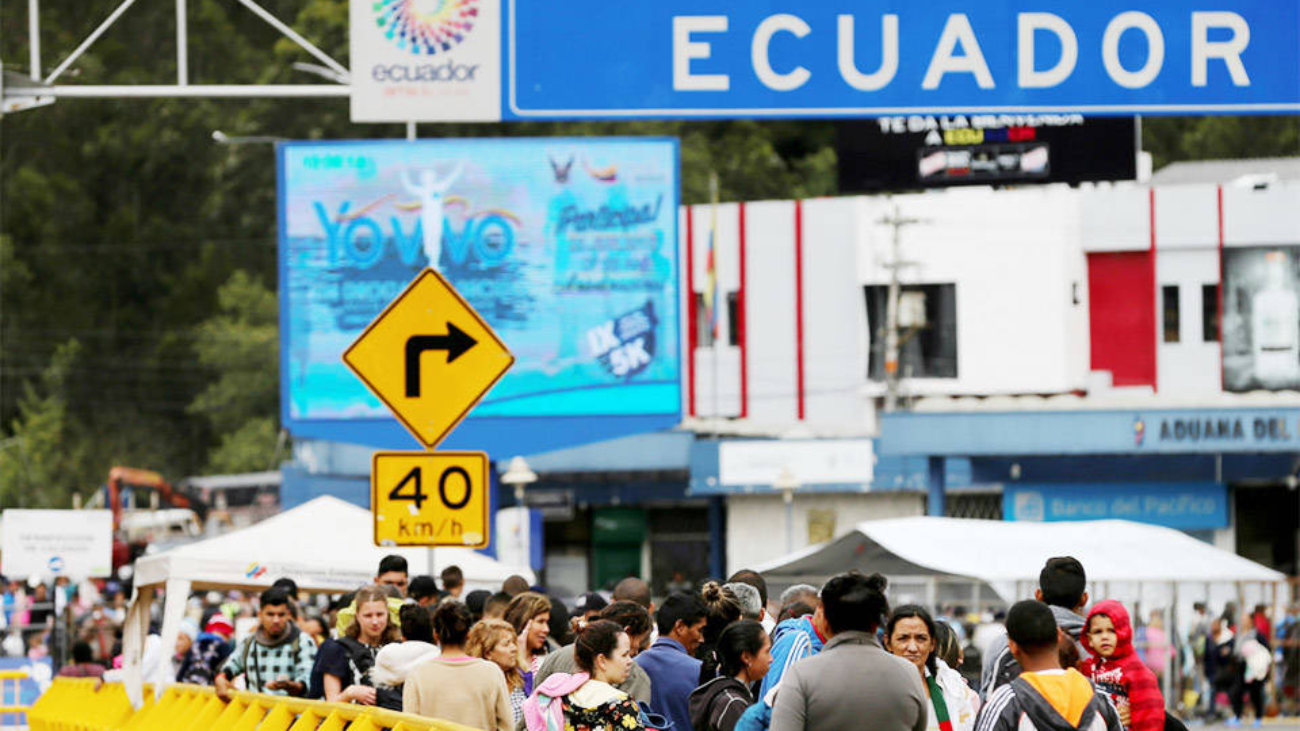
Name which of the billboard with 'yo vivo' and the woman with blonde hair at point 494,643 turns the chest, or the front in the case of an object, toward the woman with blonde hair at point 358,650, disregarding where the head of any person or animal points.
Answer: the billboard with 'yo vivo'

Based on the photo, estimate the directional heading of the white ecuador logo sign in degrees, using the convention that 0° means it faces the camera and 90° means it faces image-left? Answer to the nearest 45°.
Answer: approximately 0°

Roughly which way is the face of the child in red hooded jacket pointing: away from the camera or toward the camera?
toward the camera

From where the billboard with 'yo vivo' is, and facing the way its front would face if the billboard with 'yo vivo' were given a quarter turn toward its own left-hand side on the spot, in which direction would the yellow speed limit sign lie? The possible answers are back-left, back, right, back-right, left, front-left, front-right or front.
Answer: right

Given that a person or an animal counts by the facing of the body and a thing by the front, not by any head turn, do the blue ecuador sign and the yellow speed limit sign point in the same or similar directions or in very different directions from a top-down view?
same or similar directions

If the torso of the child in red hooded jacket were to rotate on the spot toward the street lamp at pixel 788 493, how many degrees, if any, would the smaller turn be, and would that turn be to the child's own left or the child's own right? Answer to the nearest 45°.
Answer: approximately 135° to the child's own right

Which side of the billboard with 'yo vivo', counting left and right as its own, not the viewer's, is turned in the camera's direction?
front

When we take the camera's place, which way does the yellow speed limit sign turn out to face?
facing the viewer

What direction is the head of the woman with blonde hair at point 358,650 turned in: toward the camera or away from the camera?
toward the camera

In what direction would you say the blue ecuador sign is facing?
toward the camera
